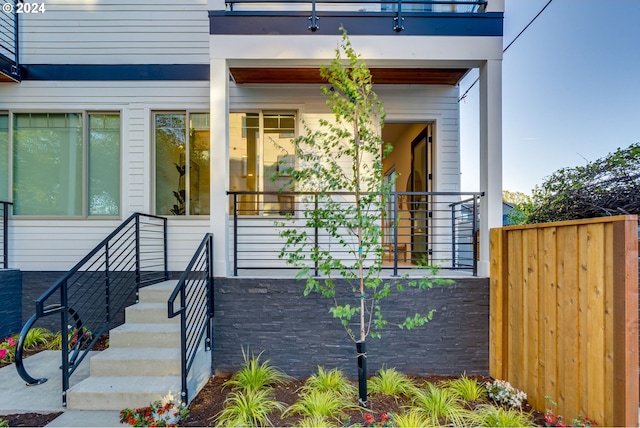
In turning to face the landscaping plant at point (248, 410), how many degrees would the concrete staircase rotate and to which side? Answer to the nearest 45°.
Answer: approximately 45° to its left

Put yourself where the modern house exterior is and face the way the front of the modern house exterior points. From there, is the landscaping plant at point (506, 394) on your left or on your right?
on your left

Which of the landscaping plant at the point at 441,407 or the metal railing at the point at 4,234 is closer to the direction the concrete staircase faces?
the landscaping plant

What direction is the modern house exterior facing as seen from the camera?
toward the camera

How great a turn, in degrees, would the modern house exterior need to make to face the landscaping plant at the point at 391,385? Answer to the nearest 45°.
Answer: approximately 45° to its left

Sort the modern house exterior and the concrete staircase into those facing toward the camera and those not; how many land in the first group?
2

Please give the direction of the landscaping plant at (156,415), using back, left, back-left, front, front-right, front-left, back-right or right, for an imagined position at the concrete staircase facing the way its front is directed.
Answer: front

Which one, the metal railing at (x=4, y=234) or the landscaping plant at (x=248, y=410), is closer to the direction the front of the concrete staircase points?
the landscaping plant

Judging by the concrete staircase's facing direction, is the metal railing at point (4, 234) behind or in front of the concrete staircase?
behind

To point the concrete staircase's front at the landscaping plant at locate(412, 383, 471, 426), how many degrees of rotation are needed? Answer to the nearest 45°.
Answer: approximately 45° to its left

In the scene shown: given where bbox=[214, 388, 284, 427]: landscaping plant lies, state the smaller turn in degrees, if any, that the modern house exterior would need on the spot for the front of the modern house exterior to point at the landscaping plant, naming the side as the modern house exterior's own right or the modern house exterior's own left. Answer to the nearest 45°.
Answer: approximately 45° to the modern house exterior's own left
